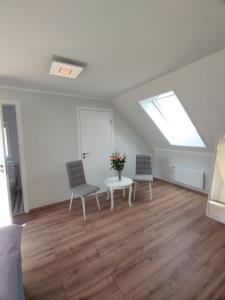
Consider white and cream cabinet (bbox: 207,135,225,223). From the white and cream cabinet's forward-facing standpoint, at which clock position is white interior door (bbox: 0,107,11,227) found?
The white interior door is roughly at 12 o'clock from the white and cream cabinet.

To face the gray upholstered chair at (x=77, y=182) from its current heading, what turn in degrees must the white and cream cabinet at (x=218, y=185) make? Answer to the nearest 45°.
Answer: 0° — it already faces it

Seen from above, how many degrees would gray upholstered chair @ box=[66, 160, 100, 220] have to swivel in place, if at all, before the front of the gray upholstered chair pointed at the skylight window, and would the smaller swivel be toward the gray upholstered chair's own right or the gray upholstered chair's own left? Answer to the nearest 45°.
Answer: approximately 45° to the gray upholstered chair's own left

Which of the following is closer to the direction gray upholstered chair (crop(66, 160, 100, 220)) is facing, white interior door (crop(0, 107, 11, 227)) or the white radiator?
the white radiator

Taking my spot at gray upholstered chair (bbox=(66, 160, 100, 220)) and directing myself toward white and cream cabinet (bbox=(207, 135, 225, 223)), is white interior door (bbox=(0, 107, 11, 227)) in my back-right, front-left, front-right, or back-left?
back-right

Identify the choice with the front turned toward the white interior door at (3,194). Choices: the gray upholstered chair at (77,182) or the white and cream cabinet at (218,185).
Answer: the white and cream cabinet

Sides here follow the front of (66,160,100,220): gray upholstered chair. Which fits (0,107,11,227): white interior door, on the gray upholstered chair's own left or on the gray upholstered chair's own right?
on the gray upholstered chair's own right

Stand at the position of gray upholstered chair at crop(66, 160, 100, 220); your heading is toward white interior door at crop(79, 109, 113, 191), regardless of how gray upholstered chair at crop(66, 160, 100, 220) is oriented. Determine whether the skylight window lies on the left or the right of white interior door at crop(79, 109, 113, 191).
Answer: right

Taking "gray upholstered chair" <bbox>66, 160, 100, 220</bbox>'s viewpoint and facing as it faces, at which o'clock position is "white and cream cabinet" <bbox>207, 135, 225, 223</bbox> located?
The white and cream cabinet is roughly at 11 o'clock from the gray upholstered chair.
